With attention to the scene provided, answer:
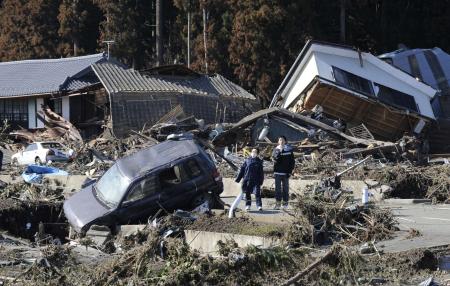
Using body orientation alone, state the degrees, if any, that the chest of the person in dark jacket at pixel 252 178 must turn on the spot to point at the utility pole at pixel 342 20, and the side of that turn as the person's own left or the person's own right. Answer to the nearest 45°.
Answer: approximately 180°

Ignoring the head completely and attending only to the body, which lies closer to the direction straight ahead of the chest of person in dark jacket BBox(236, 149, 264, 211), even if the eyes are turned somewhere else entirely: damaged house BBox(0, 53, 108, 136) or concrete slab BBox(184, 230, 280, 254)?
the concrete slab

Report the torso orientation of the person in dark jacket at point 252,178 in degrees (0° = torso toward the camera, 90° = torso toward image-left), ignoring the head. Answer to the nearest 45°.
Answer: approximately 0°

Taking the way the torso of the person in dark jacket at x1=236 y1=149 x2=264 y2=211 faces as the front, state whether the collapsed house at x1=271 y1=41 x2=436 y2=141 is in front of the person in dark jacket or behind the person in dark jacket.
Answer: behind

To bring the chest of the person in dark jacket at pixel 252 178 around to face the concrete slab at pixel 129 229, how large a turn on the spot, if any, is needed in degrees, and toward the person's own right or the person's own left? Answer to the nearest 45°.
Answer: approximately 45° to the person's own right
